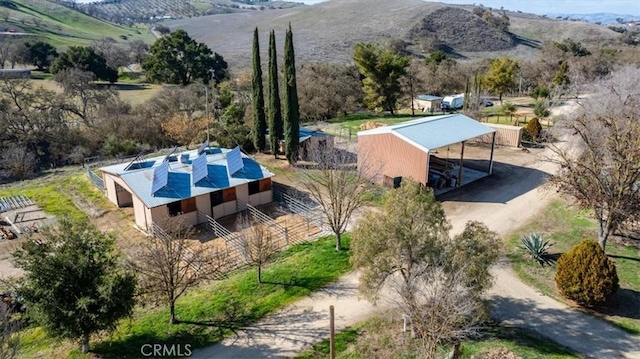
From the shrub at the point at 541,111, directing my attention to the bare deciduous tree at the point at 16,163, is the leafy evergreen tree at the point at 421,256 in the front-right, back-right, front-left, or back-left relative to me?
front-left

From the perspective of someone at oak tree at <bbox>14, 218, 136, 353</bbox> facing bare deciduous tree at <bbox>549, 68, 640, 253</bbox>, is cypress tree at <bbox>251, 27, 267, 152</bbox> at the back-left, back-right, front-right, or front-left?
front-left

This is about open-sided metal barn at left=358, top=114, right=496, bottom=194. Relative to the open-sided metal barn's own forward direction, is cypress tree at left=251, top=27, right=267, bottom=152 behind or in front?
behind

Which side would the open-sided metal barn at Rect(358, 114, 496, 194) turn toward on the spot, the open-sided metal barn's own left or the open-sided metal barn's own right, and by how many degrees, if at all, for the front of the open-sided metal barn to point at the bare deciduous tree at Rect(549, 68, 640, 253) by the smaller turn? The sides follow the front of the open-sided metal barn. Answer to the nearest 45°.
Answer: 0° — it already faces it

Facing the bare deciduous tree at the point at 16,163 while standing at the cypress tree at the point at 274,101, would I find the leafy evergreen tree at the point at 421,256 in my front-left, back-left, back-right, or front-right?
back-left

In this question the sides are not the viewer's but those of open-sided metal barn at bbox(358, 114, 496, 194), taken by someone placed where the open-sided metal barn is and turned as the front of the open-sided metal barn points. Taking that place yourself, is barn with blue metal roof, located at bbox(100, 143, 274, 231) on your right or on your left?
on your right

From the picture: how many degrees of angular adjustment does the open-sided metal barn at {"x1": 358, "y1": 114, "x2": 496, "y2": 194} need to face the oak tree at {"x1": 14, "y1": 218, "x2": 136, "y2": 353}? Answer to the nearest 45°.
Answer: approximately 90° to its right

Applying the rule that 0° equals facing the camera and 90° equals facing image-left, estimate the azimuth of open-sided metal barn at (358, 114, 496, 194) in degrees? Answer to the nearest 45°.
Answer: approximately 315°

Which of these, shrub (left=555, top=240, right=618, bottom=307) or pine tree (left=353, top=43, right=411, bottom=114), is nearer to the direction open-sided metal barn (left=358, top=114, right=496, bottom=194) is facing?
the shrub

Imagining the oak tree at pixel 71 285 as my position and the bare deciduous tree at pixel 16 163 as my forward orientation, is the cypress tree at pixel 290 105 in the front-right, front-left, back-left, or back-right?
front-right

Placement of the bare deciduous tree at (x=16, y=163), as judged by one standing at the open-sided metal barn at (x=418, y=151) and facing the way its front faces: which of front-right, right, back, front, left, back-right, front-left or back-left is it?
back-right

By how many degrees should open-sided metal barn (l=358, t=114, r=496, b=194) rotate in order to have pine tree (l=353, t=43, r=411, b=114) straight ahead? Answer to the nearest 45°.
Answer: approximately 135° to its left

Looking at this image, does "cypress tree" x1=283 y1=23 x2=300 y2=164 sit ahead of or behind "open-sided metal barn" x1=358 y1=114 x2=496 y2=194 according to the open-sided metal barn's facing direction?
behind

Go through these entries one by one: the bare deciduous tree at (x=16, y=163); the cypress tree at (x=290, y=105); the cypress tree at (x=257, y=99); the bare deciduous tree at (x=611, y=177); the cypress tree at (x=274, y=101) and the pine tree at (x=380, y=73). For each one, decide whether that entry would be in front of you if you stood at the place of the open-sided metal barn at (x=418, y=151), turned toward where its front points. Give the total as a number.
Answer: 1
